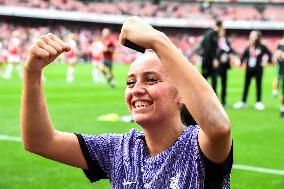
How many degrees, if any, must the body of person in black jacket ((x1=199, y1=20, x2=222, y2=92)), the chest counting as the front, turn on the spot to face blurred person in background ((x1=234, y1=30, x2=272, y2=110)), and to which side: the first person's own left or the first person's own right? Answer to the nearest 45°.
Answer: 0° — they already face them

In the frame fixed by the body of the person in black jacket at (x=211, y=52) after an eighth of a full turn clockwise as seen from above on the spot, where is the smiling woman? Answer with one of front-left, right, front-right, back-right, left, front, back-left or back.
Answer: front-right

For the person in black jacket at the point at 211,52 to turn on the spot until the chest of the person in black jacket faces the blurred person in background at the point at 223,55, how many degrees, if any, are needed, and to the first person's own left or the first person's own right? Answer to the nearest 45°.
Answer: approximately 45° to the first person's own left
